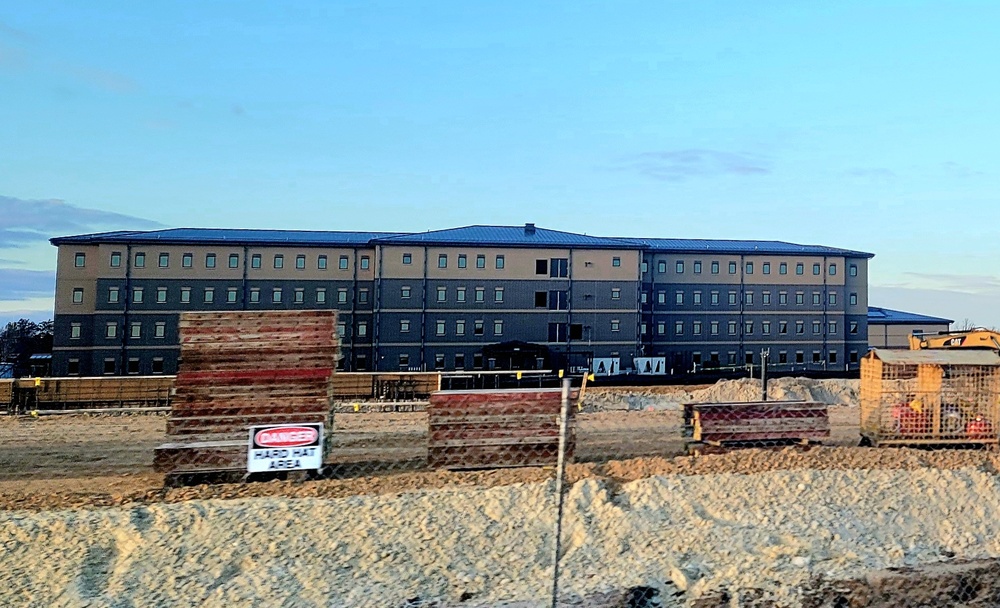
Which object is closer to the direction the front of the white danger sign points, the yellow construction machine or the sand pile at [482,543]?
the sand pile

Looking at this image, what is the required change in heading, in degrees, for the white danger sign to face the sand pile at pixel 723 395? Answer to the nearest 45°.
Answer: approximately 135° to its left

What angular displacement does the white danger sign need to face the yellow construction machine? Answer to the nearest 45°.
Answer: approximately 90° to its left

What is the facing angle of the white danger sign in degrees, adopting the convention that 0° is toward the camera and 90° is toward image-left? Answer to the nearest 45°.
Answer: approximately 0°

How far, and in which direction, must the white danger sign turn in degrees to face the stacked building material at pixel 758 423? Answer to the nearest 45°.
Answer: approximately 90° to its left

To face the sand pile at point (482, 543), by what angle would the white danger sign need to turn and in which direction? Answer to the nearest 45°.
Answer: approximately 45° to its left

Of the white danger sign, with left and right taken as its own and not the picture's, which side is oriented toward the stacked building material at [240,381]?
back

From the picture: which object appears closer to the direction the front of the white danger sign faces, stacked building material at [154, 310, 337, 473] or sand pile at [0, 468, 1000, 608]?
the sand pile

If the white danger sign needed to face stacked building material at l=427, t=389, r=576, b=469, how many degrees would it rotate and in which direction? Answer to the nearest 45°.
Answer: approximately 90° to its left
